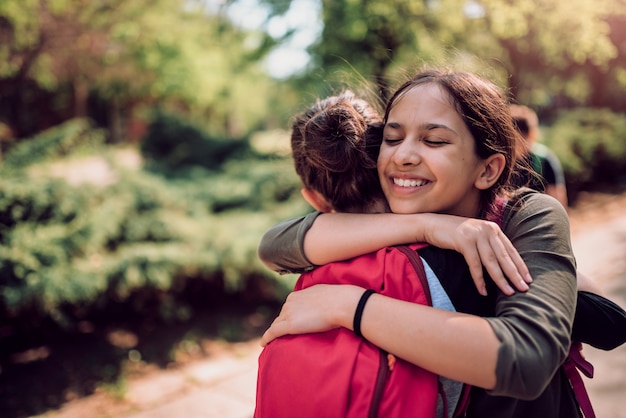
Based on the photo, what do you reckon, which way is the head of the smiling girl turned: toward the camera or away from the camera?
toward the camera

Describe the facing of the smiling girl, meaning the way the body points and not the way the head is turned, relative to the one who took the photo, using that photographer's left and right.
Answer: facing the viewer and to the left of the viewer

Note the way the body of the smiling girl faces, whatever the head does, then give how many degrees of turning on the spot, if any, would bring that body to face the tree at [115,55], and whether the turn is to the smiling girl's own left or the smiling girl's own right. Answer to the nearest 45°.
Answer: approximately 90° to the smiling girl's own right
